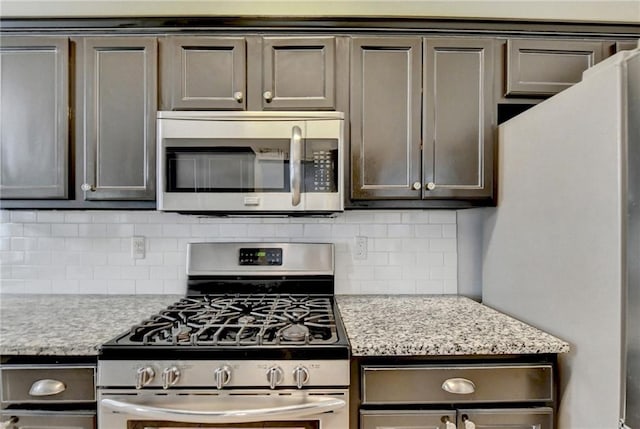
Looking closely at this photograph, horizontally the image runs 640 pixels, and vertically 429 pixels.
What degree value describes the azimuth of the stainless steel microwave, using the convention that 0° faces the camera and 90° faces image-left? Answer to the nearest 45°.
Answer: approximately 0°

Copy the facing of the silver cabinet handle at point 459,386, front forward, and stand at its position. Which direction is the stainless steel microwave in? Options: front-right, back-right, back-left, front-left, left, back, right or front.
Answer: right

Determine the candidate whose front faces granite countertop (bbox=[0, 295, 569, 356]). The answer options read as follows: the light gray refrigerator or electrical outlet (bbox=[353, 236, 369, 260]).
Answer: the electrical outlet

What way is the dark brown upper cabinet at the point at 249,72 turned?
toward the camera

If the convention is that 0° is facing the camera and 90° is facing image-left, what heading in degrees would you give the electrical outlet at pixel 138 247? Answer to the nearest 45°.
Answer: approximately 0°

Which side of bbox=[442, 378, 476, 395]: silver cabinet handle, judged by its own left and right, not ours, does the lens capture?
front

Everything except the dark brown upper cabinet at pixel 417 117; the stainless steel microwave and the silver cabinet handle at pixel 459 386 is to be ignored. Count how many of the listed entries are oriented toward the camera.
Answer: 3

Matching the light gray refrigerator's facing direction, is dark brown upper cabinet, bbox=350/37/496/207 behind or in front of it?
behind

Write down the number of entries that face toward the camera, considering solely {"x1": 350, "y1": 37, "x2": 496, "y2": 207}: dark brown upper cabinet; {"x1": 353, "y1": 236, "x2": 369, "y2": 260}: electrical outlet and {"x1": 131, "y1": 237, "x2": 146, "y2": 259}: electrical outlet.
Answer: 3

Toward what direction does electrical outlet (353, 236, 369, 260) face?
toward the camera

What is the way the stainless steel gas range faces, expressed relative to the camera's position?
facing the viewer
